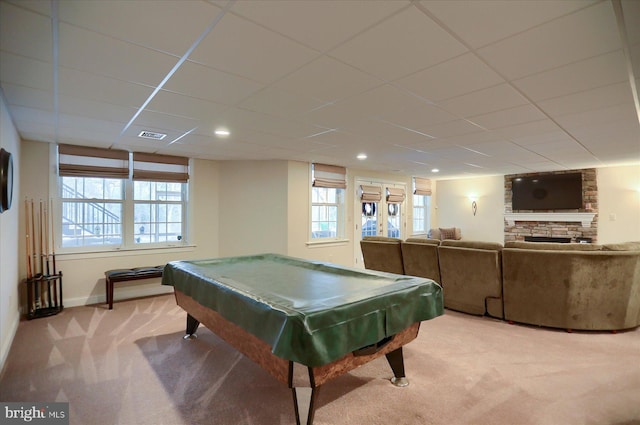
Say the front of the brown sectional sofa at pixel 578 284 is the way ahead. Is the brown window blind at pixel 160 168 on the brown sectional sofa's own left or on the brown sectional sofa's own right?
on the brown sectional sofa's own left

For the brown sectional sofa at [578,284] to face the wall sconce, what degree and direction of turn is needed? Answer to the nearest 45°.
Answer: approximately 45° to its left

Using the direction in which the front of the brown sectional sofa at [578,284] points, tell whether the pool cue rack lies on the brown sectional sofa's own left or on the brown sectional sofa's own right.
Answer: on the brown sectional sofa's own left

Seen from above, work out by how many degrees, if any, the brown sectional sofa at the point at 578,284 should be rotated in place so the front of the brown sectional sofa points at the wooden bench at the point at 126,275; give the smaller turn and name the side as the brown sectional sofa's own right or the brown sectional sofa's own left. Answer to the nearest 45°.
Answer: approximately 135° to the brown sectional sofa's own left

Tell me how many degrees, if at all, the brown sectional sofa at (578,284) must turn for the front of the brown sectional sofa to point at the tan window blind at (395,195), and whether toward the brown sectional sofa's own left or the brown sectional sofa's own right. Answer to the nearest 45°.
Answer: approximately 45° to the brown sectional sofa's own left

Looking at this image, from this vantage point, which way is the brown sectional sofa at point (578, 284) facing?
away from the camera

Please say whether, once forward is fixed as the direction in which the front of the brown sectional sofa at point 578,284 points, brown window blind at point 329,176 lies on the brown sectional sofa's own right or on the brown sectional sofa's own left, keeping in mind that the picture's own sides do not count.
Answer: on the brown sectional sofa's own left

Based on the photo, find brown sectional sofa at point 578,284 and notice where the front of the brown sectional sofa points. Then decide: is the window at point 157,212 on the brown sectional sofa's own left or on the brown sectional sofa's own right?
on the brown sectional sofa's own left
